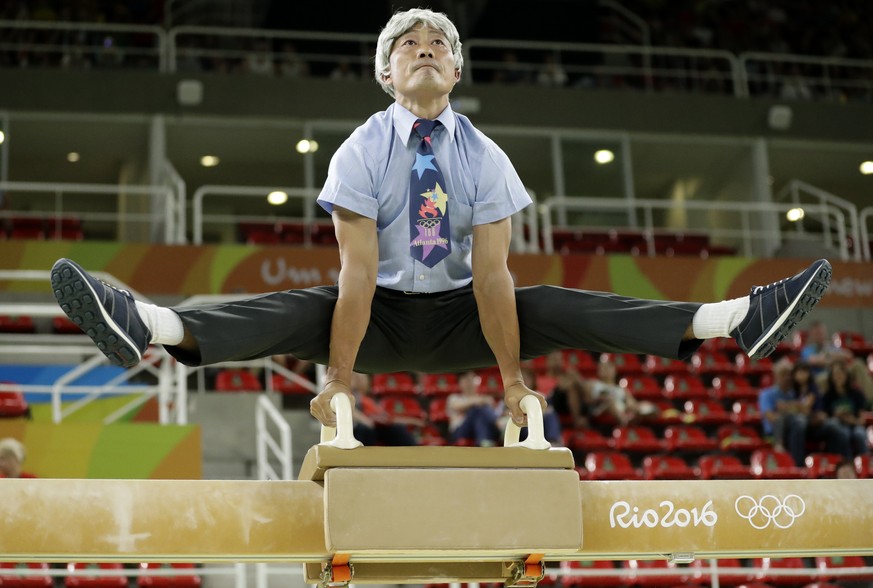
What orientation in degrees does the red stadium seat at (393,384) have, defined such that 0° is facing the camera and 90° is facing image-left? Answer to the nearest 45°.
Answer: approximately 0°

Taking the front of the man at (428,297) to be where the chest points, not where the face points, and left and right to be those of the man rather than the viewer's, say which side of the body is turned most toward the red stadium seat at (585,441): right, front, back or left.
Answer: back

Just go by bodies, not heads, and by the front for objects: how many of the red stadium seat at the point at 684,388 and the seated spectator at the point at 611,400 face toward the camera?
2

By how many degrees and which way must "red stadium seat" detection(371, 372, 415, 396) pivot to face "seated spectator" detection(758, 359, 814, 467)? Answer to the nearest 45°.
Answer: approximately 90° to its left

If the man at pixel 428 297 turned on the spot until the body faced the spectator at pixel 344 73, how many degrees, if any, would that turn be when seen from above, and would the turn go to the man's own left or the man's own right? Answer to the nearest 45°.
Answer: approximately 180°

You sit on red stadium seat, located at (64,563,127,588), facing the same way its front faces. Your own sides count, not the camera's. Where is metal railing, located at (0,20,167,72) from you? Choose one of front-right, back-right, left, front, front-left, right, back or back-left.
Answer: back

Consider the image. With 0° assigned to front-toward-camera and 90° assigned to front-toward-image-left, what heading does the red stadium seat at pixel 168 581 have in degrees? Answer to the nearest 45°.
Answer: approximately 0°
